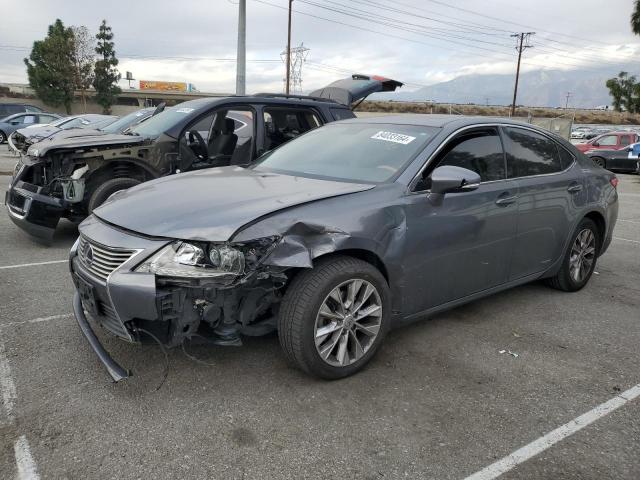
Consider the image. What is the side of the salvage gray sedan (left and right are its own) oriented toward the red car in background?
back

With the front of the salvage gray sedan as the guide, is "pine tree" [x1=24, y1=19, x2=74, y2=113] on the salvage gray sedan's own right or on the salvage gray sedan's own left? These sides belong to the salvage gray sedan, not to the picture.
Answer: on the salvage gray sedan's own right

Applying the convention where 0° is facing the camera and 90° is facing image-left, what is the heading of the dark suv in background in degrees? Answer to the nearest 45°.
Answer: approximately 45°

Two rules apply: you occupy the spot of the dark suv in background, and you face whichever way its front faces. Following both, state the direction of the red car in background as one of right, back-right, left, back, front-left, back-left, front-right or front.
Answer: back

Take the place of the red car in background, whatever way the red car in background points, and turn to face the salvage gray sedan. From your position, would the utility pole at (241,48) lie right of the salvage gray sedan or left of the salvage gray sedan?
right

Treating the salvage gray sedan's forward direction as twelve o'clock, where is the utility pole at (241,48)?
The utility pole is roughly at 4 o'clock from the salvage gray sedan.

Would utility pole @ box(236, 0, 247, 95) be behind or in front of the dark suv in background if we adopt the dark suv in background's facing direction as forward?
behind

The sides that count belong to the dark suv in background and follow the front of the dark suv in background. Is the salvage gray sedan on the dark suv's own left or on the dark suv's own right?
on the dark suv's own left
